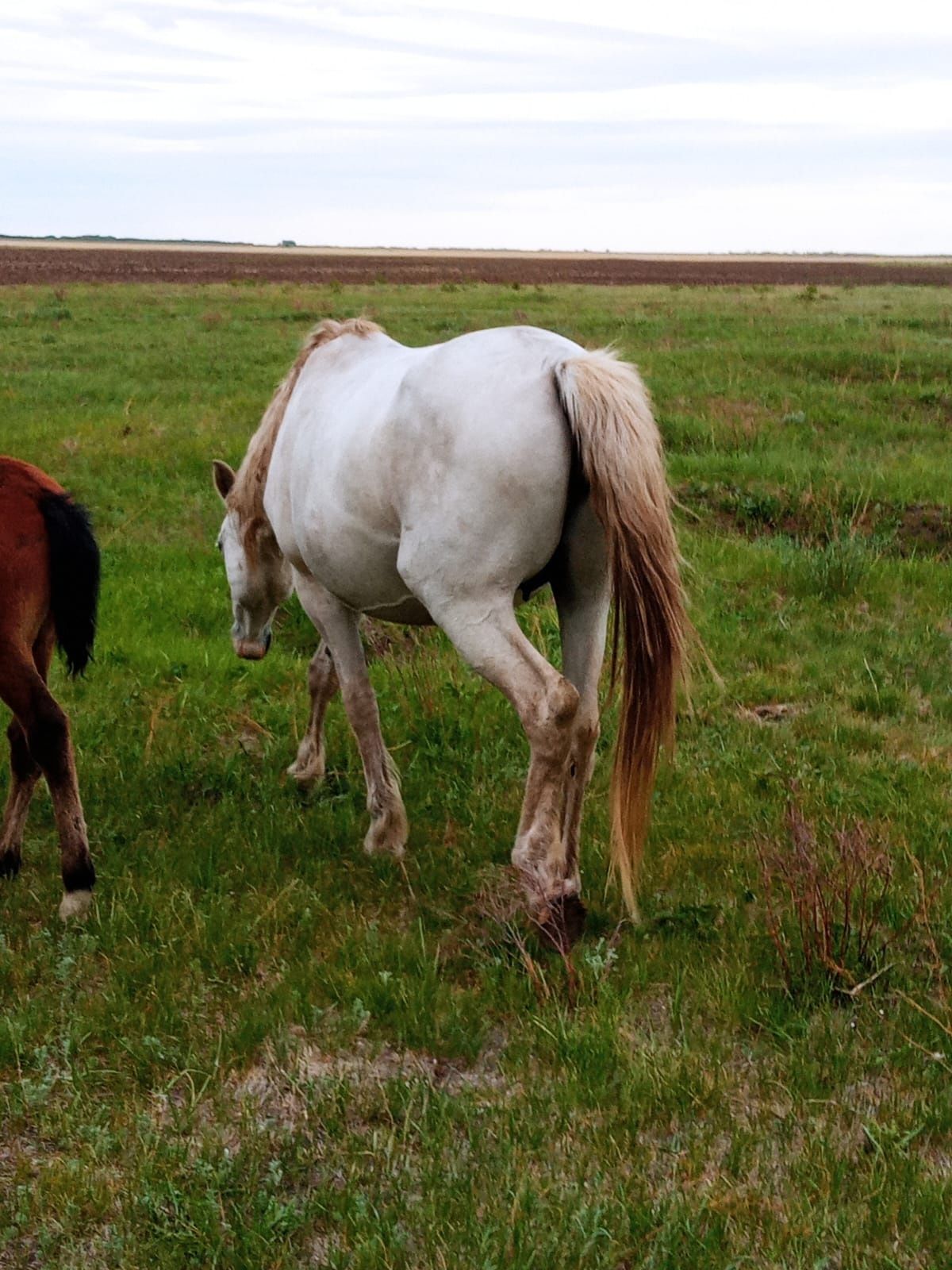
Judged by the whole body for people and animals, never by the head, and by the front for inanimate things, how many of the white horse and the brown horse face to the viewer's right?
0

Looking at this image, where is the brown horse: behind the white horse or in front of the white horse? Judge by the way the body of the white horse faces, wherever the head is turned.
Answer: in front

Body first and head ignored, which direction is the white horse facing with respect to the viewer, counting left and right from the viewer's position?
facing away from the viewer and to the left of the viewer
